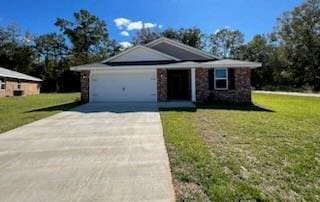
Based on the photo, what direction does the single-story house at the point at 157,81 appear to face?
toward the camera

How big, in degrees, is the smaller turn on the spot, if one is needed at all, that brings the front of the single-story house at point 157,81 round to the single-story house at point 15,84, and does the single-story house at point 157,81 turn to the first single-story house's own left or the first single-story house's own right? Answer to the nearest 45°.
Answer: approximately 135° to the first single-story house's own right

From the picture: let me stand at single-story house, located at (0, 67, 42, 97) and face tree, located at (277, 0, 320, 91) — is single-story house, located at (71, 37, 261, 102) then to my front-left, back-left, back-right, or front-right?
front-right

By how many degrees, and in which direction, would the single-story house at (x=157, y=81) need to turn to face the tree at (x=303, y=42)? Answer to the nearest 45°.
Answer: approximately 135° to its left

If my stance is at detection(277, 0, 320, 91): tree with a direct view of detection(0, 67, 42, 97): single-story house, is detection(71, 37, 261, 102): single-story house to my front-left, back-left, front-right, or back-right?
front-left
